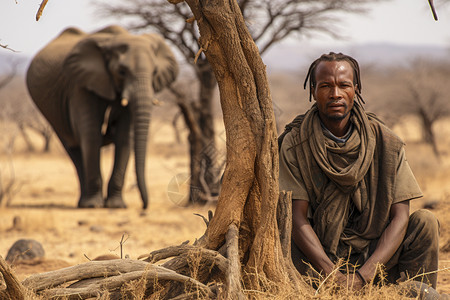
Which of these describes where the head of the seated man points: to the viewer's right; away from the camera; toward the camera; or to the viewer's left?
toward the camera

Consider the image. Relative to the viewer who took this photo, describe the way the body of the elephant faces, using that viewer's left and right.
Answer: facing the viewer and to the right of the viewer

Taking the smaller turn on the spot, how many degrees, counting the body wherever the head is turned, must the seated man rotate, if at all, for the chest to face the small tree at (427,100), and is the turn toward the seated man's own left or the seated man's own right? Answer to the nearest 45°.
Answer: approximately 180°

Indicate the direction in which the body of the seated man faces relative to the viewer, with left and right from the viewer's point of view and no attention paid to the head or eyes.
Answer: facing the viewer

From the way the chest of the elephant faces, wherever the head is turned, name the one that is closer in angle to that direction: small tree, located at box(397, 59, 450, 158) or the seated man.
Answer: the seated man

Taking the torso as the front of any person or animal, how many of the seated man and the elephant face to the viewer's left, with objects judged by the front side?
0

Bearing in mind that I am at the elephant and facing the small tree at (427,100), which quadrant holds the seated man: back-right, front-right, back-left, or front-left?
back-right

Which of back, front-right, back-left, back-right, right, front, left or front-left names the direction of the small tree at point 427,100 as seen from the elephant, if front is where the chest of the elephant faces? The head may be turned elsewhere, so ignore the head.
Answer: left

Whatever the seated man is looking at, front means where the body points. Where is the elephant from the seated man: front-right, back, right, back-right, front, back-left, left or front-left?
back-right
